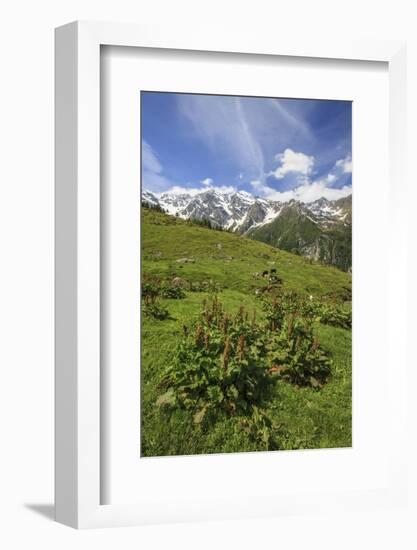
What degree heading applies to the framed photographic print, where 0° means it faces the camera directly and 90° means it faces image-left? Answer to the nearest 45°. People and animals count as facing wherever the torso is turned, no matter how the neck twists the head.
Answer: approximately 315°
